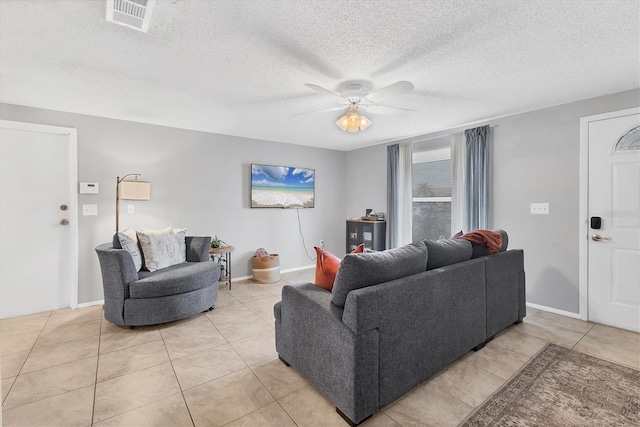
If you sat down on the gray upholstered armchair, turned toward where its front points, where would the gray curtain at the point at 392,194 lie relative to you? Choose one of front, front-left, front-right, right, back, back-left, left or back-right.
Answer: front-left

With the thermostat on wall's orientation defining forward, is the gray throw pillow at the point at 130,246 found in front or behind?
in front

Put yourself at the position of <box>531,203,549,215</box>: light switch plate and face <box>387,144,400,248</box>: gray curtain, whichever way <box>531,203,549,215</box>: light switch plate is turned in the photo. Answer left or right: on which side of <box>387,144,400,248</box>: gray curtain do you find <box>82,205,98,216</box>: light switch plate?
left

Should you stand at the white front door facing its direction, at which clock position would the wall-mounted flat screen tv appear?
The wall-mounted flat screen tv is roughly at 1 o'clock from the white front door.

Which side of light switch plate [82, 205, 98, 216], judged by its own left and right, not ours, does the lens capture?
front

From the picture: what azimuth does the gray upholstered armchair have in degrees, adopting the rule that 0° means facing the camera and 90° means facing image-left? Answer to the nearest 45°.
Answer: approximately 315°

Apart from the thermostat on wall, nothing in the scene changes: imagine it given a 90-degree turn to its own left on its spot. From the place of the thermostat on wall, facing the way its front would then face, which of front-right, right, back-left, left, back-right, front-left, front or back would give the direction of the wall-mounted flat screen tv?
front

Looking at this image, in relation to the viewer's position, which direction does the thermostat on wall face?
facing the viewer

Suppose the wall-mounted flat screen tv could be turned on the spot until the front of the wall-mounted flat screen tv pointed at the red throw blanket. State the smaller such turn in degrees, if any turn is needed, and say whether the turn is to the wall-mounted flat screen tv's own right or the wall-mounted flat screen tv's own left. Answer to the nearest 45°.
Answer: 0° — it already faces it

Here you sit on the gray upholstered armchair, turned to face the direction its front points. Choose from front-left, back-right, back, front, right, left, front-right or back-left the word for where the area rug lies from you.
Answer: front

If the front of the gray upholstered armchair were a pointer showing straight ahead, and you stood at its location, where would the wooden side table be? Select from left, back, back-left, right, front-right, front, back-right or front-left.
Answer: left

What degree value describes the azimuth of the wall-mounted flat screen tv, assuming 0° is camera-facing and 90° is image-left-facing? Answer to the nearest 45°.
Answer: approximately 315°

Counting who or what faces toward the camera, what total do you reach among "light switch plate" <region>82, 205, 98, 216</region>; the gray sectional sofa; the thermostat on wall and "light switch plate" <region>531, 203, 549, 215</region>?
3

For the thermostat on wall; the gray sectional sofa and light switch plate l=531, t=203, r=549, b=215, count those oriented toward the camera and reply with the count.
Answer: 2
